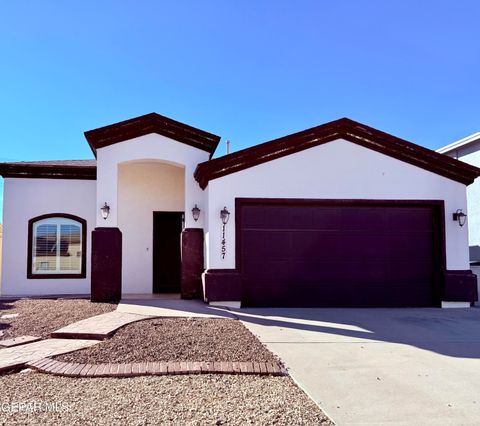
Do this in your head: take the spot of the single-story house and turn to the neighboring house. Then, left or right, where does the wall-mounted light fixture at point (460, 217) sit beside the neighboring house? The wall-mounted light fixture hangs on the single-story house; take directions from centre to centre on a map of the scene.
right

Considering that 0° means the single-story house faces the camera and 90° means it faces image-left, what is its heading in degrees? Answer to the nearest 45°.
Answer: approximately 0°

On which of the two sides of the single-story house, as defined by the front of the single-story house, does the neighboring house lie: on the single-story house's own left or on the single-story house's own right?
on the single-story house's own left

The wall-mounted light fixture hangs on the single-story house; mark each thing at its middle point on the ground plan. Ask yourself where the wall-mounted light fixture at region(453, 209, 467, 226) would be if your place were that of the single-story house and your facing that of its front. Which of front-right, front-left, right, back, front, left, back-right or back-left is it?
left
